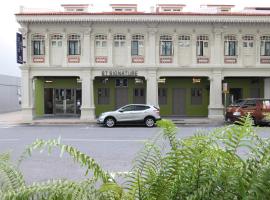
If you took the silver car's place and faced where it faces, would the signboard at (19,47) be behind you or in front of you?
in front

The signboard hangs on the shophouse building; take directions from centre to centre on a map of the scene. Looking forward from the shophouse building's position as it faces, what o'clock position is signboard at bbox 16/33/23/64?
The signboard is roughly at 3 o'clock from the shophouse building.

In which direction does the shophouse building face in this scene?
toward the camera

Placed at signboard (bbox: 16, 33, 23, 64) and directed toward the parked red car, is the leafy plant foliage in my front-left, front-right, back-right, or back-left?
front-right

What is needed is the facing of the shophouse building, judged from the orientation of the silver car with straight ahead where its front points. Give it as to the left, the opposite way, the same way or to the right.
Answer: to the left

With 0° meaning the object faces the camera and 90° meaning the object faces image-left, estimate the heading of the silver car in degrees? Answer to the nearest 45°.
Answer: approximately 90°

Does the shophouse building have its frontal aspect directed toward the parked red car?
no

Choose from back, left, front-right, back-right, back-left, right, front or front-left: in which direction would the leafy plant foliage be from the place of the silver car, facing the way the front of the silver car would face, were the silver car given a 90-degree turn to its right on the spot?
back

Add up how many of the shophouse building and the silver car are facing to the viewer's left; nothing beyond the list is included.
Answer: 1

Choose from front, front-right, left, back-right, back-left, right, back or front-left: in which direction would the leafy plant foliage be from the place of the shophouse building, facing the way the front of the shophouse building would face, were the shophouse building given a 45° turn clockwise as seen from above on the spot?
front-left

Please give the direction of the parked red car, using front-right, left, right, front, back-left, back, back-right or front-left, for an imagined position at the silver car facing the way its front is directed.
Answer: back

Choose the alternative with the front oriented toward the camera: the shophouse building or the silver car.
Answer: the shophouse building
